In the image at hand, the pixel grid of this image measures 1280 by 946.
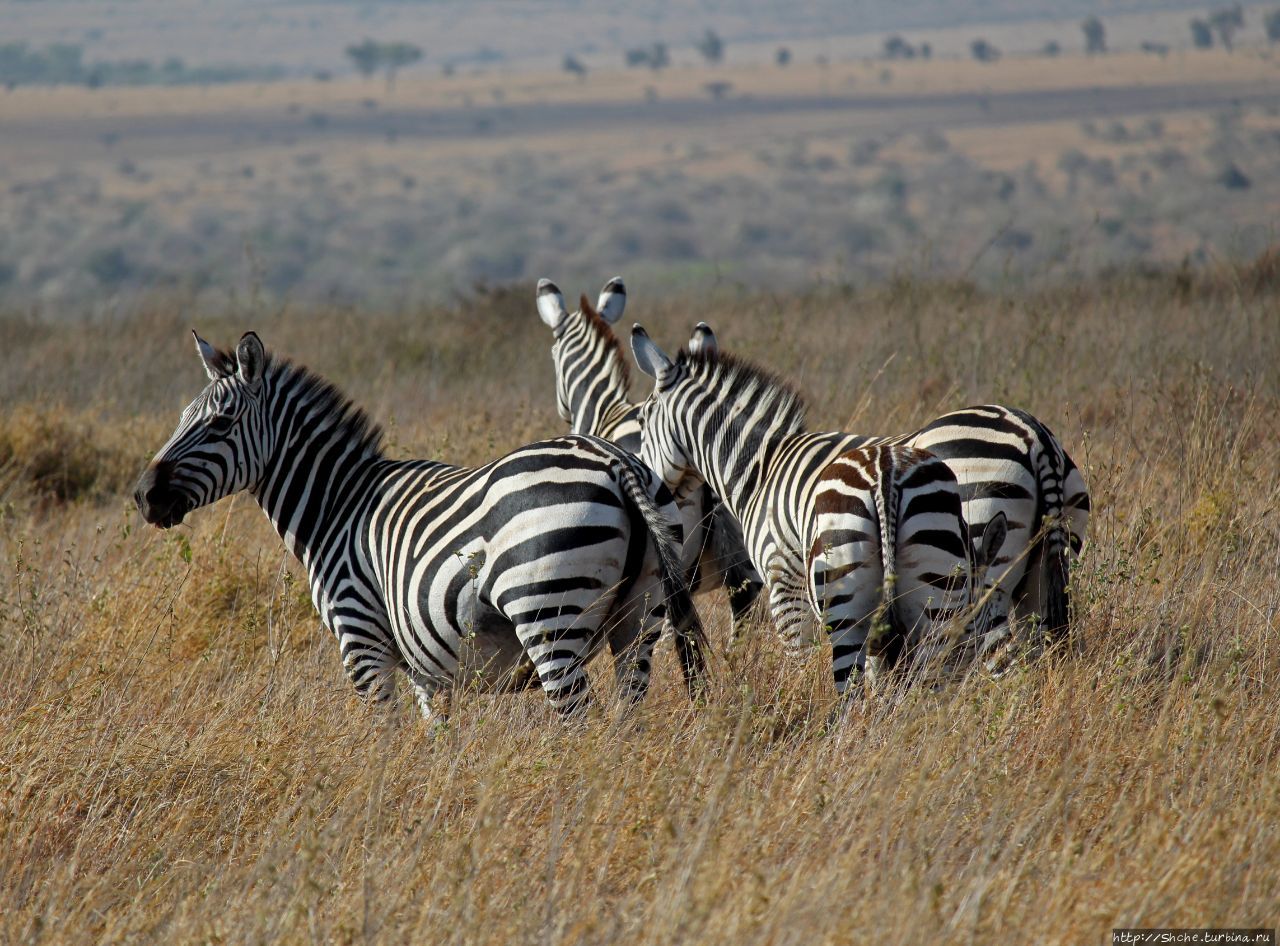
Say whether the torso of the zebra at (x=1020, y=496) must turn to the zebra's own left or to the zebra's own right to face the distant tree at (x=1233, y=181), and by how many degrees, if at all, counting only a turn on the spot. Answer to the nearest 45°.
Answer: approximately 45° to the zebra's own right

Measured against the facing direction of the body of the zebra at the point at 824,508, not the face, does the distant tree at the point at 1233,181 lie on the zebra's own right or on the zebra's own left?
on the zebra's own right

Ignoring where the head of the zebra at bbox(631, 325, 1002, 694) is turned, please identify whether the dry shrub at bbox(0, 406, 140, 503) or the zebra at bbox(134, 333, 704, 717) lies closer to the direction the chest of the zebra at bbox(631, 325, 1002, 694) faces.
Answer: the dry shrub

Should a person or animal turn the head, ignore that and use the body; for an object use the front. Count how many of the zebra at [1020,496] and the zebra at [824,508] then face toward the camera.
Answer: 0

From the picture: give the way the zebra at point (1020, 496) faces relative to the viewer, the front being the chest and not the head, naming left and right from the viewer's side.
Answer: facing away from the viewer and to the left of the viewer

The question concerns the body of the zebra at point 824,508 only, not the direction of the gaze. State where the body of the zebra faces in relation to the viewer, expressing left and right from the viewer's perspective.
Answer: facing away from the viewer and to the left of the viewer

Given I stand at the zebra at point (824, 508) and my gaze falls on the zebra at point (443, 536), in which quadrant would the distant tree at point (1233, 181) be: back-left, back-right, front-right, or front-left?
back-right
